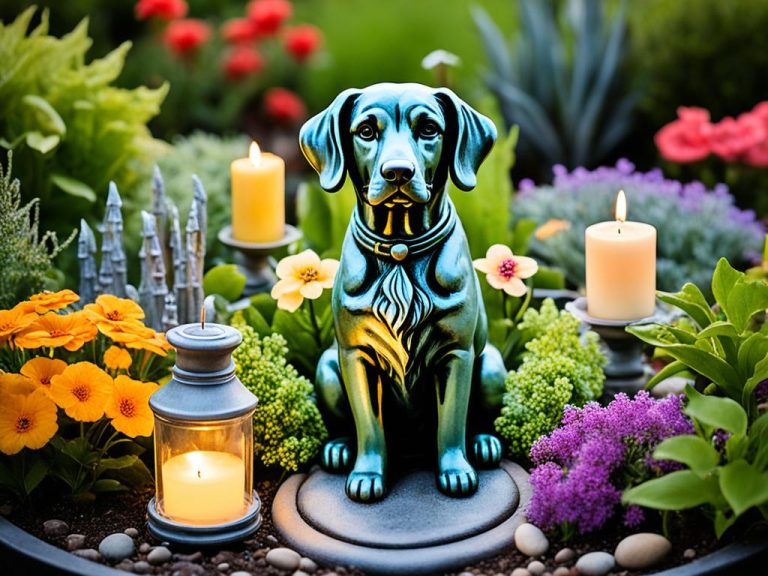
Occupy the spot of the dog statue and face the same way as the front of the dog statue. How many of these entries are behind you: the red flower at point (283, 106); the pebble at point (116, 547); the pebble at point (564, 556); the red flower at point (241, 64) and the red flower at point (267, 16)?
3

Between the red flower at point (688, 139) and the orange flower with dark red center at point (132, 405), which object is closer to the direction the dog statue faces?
the orange flower with dark red center

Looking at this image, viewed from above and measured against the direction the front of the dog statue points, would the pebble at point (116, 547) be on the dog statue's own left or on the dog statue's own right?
on the dog statue's own right

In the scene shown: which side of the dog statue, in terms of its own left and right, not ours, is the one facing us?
front

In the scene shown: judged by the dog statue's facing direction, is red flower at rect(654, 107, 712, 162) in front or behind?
behind

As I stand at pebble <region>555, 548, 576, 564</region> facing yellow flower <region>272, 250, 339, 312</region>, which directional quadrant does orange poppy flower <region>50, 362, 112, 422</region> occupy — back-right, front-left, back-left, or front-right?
front-left

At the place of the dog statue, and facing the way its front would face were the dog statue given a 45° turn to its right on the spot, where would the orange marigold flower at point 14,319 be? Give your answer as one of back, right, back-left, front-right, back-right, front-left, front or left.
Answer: front-right

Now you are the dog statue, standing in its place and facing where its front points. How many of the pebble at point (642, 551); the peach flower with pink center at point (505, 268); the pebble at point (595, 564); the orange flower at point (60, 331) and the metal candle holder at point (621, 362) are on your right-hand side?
1

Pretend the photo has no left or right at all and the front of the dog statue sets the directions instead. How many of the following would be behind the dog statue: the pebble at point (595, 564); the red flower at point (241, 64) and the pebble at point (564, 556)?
1

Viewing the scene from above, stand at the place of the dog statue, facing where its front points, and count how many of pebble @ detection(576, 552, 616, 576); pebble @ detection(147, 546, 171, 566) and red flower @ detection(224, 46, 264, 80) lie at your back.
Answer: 1

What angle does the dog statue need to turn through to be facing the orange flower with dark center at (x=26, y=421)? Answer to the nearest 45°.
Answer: approximately 90° to its right

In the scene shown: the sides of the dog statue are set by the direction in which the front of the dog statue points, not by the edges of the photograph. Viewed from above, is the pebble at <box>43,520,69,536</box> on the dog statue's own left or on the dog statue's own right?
on the dog statue's own right

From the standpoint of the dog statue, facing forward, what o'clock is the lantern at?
The lantern is roughly at 2 o'clock from the dog statue.

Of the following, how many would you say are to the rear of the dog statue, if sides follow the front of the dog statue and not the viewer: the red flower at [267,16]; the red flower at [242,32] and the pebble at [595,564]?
2

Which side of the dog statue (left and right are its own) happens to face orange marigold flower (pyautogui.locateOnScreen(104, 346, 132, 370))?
right

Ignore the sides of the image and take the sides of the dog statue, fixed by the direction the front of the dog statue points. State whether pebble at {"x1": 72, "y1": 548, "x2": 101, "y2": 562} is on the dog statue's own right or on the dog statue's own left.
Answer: on the dog statue's own right
